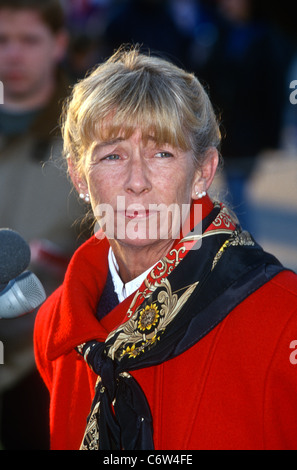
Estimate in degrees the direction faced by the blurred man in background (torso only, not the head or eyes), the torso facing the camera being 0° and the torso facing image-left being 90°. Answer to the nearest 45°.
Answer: approximately 45°

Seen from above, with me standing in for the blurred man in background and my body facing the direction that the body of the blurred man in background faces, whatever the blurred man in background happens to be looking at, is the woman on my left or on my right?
on my left

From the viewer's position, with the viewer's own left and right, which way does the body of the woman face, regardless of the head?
facing the viewer and to the left of the viewer

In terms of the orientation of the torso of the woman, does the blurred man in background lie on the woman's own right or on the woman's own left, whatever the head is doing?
on the woman's own right

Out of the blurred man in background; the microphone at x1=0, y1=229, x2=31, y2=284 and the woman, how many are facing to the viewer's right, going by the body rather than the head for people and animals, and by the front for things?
1

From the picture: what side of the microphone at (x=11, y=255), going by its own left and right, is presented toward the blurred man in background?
left

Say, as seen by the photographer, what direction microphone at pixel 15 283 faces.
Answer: facing to the right of the viewer

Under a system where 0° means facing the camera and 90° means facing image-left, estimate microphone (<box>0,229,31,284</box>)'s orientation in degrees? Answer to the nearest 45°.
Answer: approximately 270°

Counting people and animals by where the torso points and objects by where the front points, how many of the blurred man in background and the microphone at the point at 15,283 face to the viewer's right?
1

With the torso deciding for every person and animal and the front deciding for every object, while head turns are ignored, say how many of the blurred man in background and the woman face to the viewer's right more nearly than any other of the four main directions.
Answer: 0
